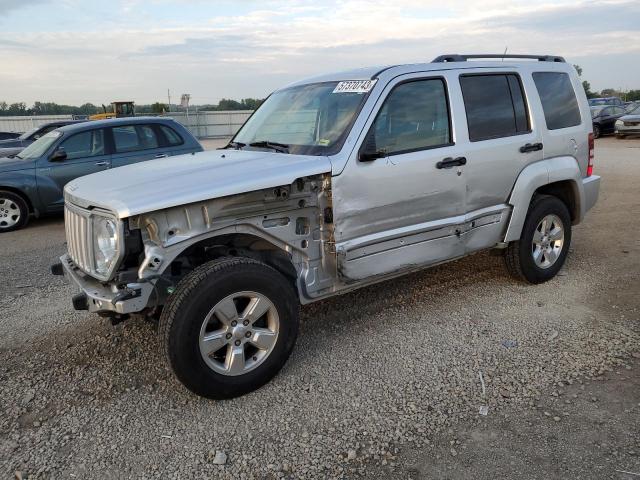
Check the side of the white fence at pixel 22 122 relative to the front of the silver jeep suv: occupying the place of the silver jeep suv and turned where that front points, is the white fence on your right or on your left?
on your right

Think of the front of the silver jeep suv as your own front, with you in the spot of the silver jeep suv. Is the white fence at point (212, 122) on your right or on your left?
on your right

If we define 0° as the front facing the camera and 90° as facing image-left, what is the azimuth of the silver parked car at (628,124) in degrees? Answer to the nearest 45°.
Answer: approximately 45°
